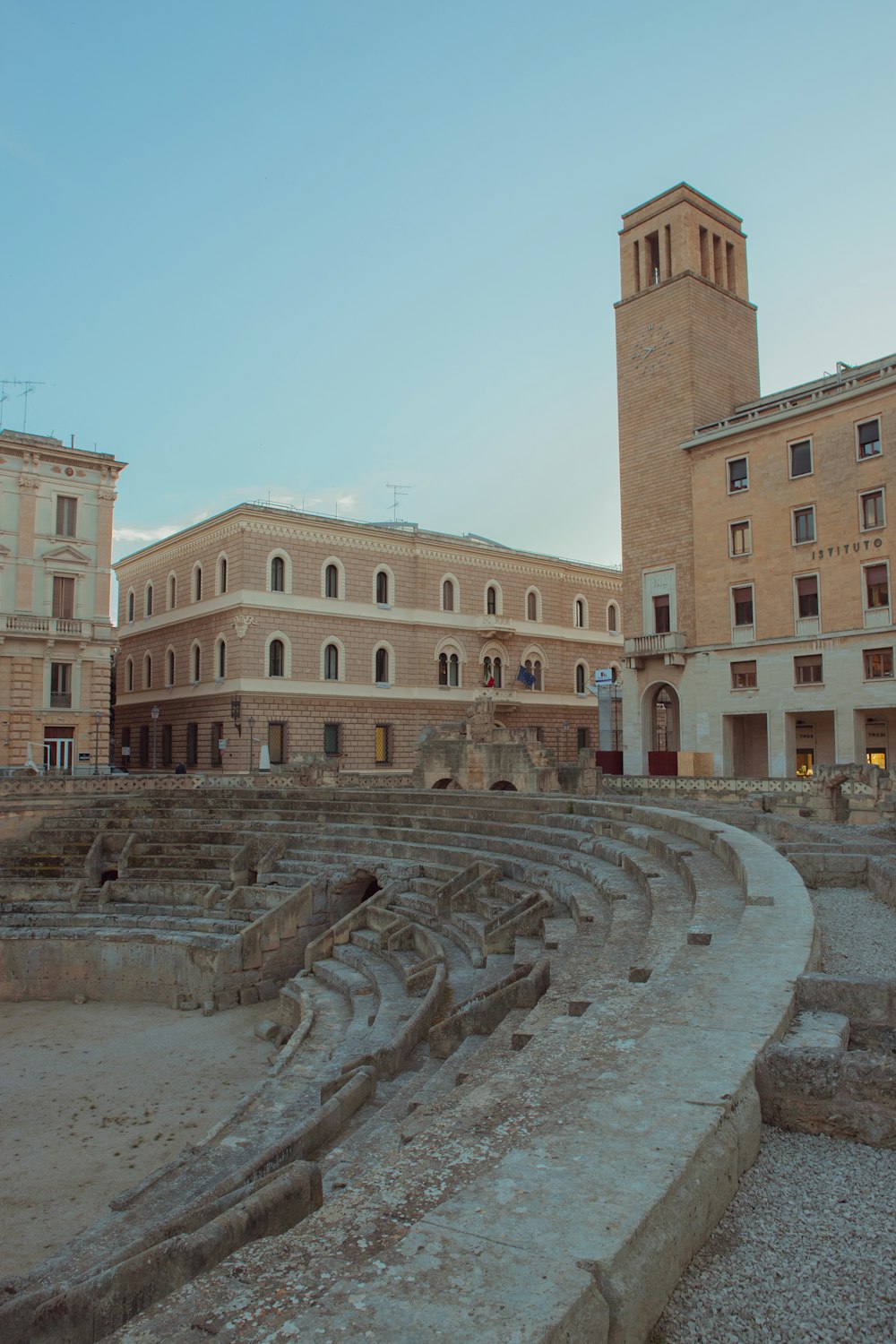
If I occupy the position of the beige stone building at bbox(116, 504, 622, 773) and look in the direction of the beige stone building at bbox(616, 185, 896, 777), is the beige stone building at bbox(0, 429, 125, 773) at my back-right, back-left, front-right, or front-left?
back-right

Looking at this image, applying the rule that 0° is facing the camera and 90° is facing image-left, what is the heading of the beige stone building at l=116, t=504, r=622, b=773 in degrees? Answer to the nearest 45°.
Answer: approximately 315°

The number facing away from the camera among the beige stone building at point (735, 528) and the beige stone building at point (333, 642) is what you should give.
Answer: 0

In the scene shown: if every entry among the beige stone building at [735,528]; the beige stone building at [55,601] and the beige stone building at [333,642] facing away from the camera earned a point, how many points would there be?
0

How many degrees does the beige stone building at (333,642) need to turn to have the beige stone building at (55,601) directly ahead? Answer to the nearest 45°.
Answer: approximately 90° to its right

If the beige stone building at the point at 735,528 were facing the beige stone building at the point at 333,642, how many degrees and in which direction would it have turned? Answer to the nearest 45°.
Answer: approximately 45° to its right

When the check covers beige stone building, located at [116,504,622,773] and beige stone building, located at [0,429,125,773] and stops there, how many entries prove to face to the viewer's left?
0

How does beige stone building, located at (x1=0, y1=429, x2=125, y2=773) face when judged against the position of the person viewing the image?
facing the viewer and to the right of the viewer
